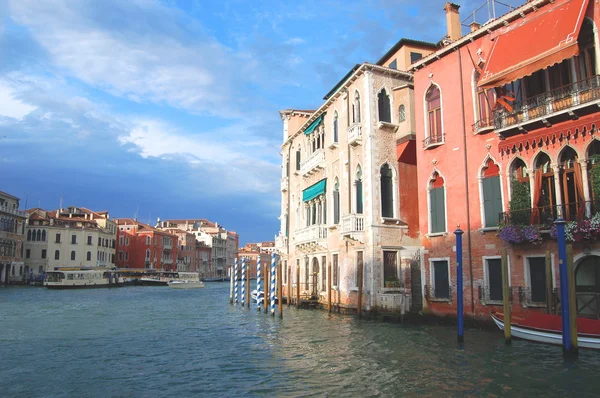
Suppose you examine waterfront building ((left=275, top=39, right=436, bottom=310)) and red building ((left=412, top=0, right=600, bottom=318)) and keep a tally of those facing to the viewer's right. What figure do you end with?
0

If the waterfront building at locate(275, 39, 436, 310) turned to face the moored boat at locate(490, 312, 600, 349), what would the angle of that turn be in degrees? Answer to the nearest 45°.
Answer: approximately 90° to its left

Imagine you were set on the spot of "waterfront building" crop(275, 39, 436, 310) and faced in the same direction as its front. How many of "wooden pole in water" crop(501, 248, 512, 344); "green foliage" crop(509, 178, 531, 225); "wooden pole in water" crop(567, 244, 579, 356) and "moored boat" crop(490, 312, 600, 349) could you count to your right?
0

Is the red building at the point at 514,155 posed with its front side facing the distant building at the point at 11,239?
no

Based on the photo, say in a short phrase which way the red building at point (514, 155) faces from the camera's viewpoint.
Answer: facing the viewer and to the left of the viewer

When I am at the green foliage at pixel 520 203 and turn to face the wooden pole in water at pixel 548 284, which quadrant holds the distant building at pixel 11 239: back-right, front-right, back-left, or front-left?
back-right

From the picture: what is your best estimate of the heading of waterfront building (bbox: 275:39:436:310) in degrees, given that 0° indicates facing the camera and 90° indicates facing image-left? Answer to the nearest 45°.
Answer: approximately 45°

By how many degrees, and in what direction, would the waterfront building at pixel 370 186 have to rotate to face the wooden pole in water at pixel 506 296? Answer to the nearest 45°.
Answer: approximately 90° to its left

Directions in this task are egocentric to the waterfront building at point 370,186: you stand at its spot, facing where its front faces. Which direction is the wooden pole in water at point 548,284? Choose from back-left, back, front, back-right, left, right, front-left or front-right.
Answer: left

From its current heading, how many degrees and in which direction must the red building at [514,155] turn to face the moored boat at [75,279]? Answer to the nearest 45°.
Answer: approximately 90° to its right

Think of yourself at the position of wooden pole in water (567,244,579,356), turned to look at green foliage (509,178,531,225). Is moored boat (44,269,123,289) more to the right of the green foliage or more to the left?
left

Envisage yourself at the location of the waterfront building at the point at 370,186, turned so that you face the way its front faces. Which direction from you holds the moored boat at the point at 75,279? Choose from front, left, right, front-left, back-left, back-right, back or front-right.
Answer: right

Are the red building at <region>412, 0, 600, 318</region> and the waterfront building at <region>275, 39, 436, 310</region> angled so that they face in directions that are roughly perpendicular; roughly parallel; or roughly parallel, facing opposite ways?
roughly parallel
